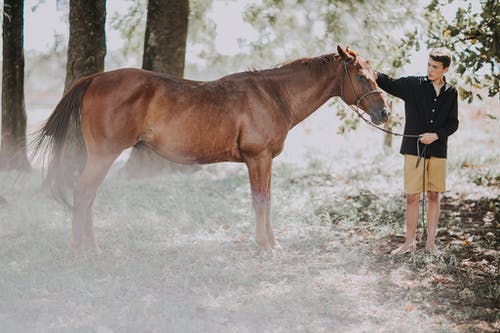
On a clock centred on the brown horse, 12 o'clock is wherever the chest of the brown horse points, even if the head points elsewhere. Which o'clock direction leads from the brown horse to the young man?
The young man is roughly at 12 o'clock from the brown horse.

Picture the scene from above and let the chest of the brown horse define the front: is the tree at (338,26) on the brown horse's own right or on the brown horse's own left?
on the brown horse's own left

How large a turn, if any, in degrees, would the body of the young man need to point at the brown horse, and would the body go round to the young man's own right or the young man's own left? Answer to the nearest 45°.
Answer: approximately 90° to the young man's own right

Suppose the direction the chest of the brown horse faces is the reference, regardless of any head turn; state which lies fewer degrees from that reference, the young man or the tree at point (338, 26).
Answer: the young man

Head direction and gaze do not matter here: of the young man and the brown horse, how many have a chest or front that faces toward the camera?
1

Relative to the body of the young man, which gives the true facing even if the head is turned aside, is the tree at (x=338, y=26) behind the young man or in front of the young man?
behind

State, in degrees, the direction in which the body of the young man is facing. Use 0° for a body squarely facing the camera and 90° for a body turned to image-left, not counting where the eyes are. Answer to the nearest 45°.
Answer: approximately 0°

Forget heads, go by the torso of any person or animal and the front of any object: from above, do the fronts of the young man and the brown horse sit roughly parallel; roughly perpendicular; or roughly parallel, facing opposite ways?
roughly perpendicular

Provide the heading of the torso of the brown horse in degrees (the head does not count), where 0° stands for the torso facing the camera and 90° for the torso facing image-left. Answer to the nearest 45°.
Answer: approximately 270°
